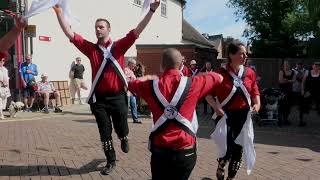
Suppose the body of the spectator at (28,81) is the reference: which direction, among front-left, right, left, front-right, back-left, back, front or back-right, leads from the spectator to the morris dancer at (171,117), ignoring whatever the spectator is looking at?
front

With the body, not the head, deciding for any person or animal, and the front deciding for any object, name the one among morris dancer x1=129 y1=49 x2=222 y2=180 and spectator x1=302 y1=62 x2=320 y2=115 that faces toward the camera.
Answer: the spectator

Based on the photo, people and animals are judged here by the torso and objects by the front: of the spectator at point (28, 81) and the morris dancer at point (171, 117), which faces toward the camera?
the spectator

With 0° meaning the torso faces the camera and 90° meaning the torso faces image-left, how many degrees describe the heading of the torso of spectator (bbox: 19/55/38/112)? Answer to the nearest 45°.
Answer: approximately 0°

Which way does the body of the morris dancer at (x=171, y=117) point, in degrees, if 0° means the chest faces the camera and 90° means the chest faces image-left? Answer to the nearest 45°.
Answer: approximately 180°

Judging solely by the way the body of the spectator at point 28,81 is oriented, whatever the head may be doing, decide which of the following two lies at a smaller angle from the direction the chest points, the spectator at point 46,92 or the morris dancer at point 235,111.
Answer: the morris dancer

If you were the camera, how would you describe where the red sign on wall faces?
facing the viewer

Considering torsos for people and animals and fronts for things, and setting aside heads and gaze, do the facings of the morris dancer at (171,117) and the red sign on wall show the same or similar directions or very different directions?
very different directions

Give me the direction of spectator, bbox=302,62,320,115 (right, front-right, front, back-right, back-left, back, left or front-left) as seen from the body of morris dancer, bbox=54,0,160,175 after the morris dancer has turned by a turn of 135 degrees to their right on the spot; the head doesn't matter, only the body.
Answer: right

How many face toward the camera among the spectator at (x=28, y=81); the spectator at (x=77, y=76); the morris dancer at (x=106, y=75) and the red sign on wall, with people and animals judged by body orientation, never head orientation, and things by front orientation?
4

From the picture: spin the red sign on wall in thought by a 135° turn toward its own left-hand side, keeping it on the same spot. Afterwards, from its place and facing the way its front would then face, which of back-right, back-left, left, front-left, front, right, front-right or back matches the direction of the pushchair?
right

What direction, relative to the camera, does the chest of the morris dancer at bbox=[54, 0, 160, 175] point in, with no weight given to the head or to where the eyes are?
toward the camera

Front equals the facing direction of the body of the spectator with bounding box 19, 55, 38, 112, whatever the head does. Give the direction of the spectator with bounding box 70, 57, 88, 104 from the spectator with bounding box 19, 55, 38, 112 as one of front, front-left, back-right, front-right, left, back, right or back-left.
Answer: back-left
